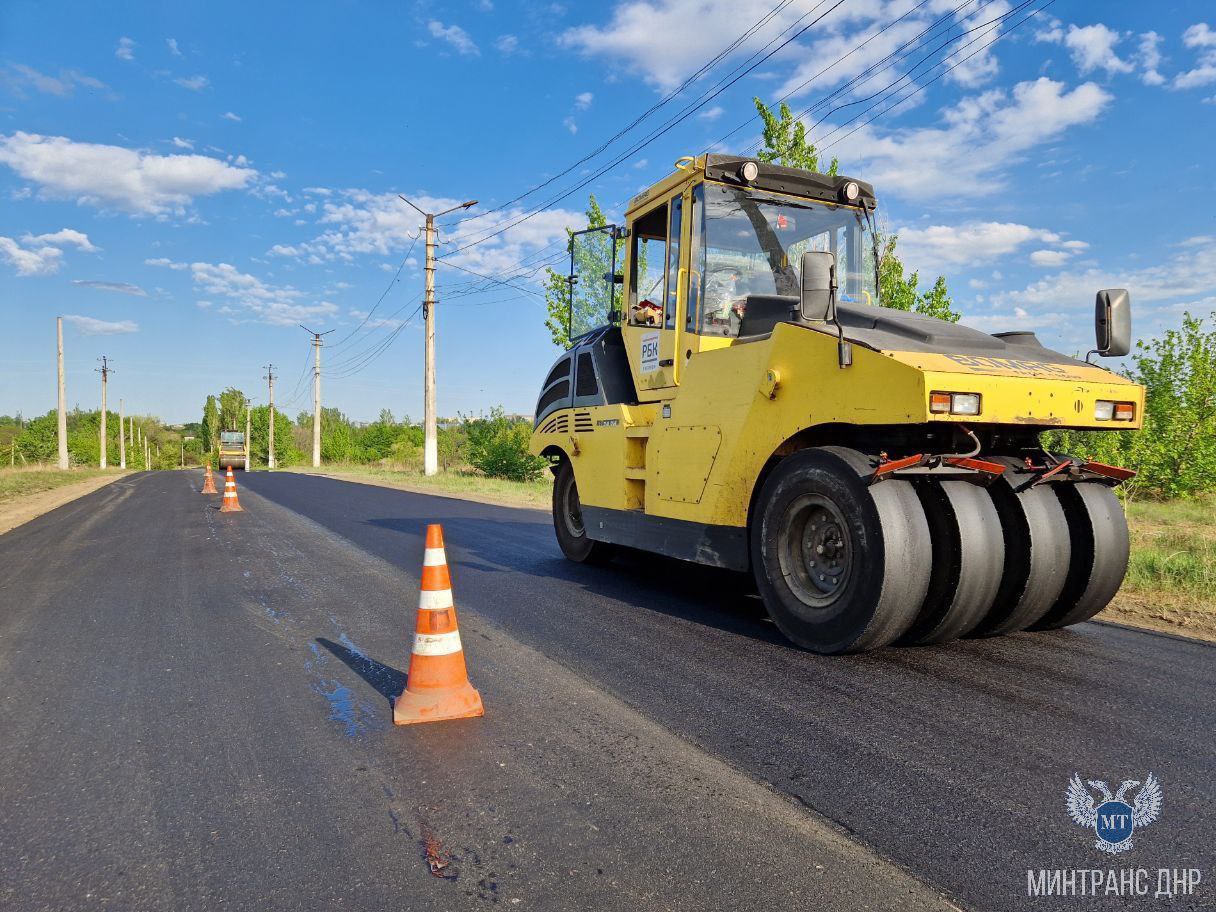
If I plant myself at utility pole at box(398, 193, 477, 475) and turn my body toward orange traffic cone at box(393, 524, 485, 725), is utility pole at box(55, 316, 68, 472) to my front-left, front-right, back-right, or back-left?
back-right

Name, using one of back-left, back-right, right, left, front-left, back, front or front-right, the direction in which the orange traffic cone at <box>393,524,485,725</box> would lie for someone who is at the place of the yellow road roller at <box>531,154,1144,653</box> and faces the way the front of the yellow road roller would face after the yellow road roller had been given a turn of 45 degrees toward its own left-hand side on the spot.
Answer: back-right

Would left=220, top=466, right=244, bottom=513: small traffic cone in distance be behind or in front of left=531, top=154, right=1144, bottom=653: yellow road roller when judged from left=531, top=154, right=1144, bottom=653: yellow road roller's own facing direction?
behind

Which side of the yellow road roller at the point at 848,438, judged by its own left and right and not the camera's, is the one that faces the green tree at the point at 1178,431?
left

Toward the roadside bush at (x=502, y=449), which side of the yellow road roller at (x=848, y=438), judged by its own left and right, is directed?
back

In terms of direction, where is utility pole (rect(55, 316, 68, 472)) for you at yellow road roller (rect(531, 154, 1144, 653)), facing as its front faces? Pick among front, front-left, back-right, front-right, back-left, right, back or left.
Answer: back

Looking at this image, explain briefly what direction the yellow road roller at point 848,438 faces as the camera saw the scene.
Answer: facing the viewer and to the right of the viewer

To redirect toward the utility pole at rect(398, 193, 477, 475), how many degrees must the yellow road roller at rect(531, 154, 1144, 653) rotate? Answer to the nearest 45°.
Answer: approximately 180°
